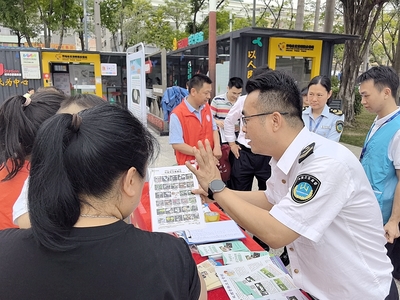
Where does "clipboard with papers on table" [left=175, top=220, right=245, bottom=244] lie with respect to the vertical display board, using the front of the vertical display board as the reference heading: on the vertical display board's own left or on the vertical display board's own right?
on the vertical display board's own left

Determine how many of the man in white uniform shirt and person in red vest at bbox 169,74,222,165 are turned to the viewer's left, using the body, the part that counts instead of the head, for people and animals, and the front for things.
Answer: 1

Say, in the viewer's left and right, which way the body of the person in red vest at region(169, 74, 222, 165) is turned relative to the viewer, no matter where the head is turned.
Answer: facing the viewer and to the right of the viewer

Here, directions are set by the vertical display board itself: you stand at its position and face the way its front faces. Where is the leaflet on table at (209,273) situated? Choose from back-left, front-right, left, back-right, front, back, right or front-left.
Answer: front-left

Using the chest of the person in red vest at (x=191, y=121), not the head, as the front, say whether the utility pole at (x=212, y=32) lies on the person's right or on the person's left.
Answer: on the person's left

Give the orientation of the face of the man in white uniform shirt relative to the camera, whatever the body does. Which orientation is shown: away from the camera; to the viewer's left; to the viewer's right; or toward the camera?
to the viewer's left

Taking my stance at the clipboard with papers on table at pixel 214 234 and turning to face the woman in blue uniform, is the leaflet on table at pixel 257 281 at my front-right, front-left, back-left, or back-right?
back-right

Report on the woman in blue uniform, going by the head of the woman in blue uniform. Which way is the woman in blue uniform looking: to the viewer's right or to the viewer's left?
to the viewer's left

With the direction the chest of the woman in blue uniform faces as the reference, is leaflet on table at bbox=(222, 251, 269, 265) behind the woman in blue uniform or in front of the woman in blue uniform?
in front

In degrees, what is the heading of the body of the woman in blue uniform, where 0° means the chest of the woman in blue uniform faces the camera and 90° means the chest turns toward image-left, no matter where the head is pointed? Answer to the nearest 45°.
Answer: approximately 45°

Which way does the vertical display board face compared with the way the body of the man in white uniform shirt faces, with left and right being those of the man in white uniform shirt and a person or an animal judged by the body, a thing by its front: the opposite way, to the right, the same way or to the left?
to the left
